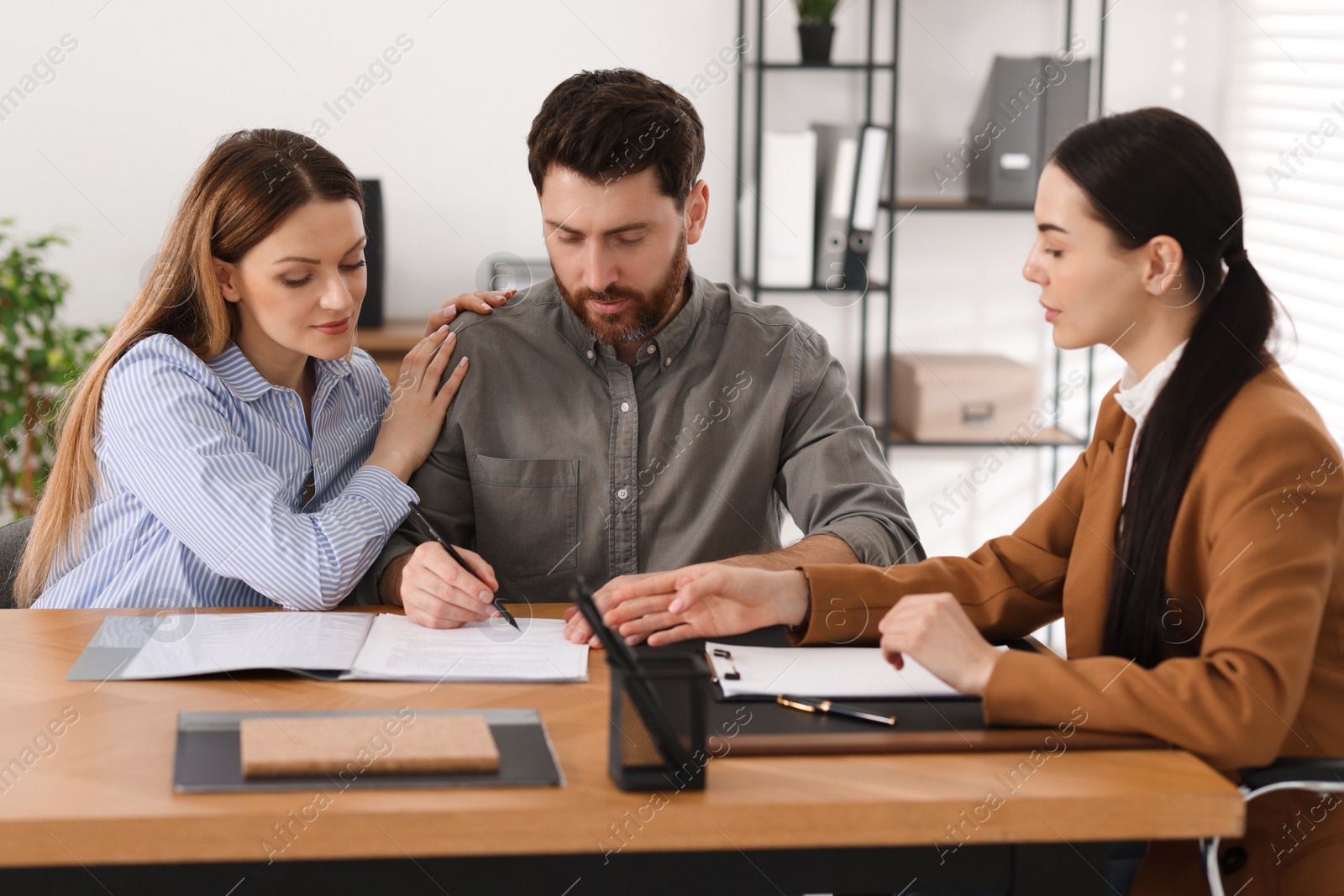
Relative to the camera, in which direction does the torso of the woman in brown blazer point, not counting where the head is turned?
to the viewer's left

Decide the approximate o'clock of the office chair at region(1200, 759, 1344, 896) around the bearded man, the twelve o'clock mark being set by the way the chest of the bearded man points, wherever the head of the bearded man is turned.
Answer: The office chair is roughly at 11 o'clock from the bearded man.

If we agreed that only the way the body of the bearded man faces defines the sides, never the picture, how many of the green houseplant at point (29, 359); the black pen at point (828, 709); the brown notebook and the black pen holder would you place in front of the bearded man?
3

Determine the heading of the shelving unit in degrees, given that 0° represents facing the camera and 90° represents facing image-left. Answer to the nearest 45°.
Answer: approximately 0°

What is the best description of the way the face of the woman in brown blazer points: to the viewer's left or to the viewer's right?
to the viewer's left

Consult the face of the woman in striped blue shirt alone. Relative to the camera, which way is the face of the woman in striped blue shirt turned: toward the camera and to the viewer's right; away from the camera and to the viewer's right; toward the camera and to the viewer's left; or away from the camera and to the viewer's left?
toward the camera and to the viewer's right
